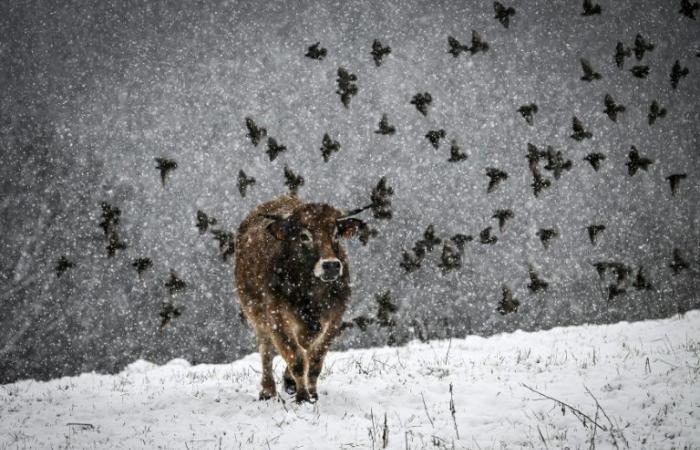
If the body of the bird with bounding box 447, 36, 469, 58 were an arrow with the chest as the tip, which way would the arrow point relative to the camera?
to the viewer's right
